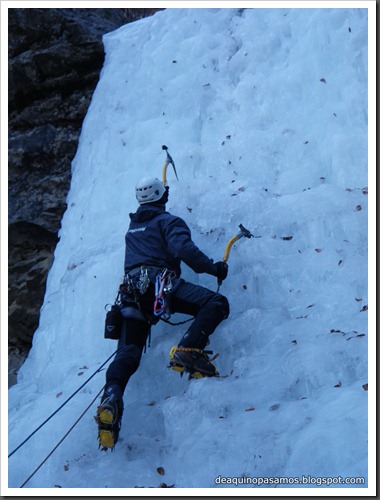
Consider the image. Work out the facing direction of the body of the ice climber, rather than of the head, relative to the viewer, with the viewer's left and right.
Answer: facing away from the viewer and to the right of the viewer
